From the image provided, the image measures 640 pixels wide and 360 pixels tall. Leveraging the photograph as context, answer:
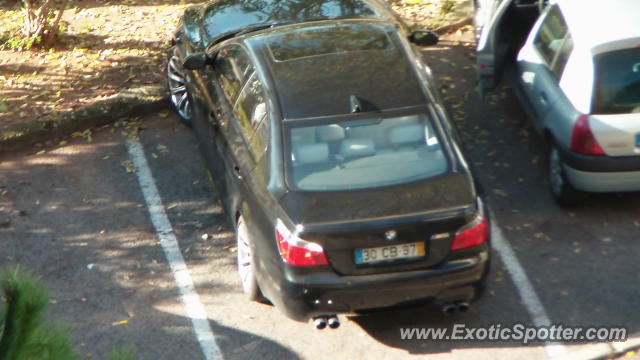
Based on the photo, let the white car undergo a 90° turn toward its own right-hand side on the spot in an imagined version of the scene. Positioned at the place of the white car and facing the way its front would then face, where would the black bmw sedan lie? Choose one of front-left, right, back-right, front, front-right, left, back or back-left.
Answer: back

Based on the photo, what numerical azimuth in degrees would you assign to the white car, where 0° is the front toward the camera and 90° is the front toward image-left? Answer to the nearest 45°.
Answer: approximately 135°

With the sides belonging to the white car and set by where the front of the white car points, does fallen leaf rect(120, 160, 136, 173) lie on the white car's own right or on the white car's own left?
on the white car's own left
